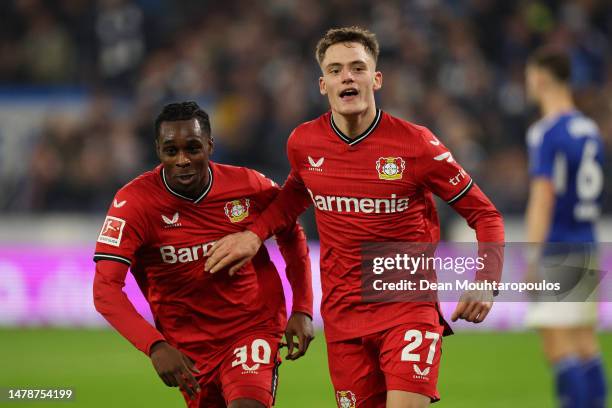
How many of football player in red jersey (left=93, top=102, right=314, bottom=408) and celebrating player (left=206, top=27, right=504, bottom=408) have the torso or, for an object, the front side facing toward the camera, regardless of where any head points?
2

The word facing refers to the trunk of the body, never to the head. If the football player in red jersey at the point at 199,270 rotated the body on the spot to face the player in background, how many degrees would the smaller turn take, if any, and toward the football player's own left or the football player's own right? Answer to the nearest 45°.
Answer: approximately 90° to the football player's own left

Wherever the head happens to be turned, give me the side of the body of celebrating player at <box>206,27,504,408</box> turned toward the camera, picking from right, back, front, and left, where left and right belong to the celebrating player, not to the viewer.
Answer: front

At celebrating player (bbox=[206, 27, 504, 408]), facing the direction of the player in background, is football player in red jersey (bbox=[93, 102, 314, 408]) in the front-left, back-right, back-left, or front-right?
back-left

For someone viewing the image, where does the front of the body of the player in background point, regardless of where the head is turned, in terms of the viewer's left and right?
facing away from the viewer and to the left of the viewer

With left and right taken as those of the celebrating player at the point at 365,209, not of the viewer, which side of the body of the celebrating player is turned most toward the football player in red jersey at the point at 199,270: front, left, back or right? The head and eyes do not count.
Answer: right

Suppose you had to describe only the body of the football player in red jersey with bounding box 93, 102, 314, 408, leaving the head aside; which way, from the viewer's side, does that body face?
toward the camera

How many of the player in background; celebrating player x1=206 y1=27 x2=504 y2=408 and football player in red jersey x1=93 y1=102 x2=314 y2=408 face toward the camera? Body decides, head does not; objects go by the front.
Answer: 2
